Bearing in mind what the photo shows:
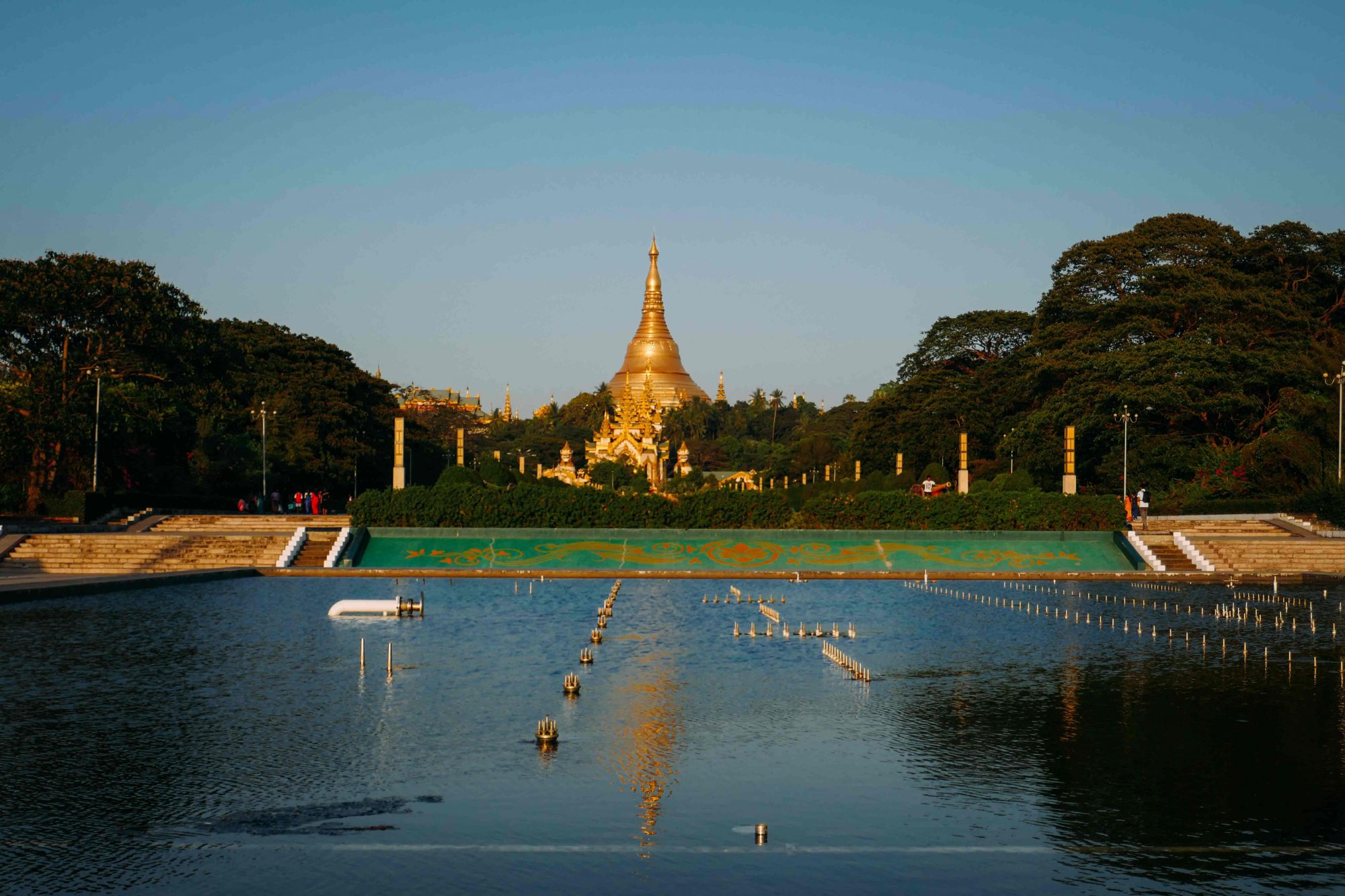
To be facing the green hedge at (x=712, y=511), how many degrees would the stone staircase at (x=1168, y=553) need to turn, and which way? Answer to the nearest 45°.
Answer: approximately 90° to its right

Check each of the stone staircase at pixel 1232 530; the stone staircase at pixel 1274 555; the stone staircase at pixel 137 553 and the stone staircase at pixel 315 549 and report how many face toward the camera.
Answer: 4

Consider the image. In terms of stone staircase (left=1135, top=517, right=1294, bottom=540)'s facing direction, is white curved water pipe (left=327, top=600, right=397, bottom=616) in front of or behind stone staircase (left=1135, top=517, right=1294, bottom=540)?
in front

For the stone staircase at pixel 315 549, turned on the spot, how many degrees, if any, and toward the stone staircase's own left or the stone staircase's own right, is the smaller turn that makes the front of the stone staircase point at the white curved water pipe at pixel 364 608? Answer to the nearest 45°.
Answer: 0° — it already faces it

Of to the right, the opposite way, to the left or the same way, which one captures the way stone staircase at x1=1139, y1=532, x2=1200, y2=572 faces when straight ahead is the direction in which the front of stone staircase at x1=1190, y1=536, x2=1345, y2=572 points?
the same way

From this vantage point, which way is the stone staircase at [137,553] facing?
toward the camera

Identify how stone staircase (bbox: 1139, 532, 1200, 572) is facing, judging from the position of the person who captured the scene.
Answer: facing the viewer

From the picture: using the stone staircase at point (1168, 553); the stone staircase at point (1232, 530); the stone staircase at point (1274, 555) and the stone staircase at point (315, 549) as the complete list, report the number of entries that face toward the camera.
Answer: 4

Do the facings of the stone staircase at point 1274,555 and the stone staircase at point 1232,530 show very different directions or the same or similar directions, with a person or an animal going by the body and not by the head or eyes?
same or similar directions

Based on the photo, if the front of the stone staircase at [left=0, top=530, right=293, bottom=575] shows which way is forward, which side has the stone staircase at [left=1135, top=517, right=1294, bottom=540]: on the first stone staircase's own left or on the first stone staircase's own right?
on the first stone staircase's own left

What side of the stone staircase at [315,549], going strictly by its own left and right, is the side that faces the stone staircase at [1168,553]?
left

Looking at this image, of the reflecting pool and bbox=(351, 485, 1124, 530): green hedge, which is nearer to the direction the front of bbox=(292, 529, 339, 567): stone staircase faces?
the reflecting pool

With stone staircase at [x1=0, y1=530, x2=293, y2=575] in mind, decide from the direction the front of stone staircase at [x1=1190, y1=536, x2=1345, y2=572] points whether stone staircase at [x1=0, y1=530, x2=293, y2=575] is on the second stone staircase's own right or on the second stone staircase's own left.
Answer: on the second stone staircase's own right

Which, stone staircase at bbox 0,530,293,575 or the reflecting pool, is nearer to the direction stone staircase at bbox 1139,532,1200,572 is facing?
the reflecting pool

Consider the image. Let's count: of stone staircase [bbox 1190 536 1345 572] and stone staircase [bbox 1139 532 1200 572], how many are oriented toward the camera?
2

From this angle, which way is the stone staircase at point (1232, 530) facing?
toward the camera

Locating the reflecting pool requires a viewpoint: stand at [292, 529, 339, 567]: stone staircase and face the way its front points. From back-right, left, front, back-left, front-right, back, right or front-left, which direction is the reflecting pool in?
front
